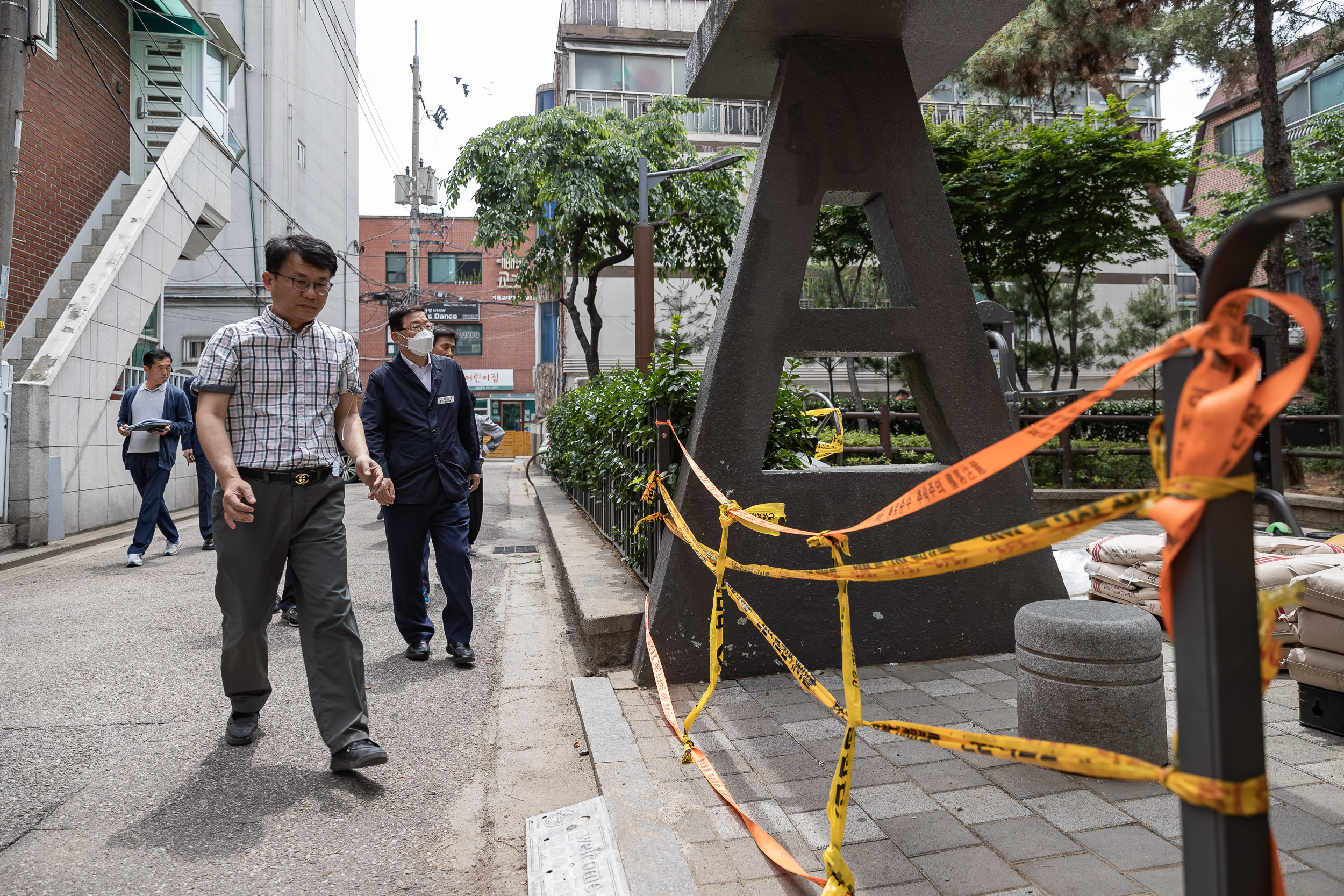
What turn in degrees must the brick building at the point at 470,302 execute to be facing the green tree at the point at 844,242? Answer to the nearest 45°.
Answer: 0° — it already faces it

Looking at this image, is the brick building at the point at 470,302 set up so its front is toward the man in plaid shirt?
yes

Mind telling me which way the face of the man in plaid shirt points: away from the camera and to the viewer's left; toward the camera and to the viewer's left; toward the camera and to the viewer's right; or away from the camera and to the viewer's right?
toward the camera and to the viewer's right

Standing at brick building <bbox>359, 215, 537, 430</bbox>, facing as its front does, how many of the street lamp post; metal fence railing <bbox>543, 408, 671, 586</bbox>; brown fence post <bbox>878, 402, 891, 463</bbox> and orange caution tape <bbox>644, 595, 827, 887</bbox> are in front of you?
4

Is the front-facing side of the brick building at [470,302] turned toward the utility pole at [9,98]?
yes

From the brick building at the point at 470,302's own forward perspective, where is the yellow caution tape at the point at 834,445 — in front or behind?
in front

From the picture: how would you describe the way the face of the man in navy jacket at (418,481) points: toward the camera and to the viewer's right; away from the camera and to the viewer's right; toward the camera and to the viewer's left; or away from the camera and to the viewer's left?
toward the camera and to the viewer's right

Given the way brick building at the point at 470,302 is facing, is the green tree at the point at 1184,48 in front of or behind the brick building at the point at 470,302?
in front

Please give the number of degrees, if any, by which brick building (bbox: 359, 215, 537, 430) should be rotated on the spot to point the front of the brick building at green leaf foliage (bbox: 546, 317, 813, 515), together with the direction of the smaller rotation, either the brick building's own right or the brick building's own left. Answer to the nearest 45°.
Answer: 0° — it already faces it

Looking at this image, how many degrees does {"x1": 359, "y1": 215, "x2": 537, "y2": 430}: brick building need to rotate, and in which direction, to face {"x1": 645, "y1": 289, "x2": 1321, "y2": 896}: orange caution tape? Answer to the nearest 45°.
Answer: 0° — it already faces it

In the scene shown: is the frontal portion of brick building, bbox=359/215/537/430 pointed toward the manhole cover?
yes

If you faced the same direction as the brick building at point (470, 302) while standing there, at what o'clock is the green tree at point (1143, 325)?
The green tree is roughly at 11 o'clock from the brick building.

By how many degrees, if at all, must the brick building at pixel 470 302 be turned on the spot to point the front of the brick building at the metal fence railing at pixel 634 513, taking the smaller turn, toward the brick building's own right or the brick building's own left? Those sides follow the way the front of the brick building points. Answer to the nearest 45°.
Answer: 0° — it already faces it

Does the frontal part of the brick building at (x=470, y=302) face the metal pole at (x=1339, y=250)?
yes

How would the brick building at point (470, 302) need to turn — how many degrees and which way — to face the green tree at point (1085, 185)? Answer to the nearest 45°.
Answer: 0° — it already faces it

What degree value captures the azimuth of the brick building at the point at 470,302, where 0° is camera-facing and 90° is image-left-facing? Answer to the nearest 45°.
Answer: approximately 0°

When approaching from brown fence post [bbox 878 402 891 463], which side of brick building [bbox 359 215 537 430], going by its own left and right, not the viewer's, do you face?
front
